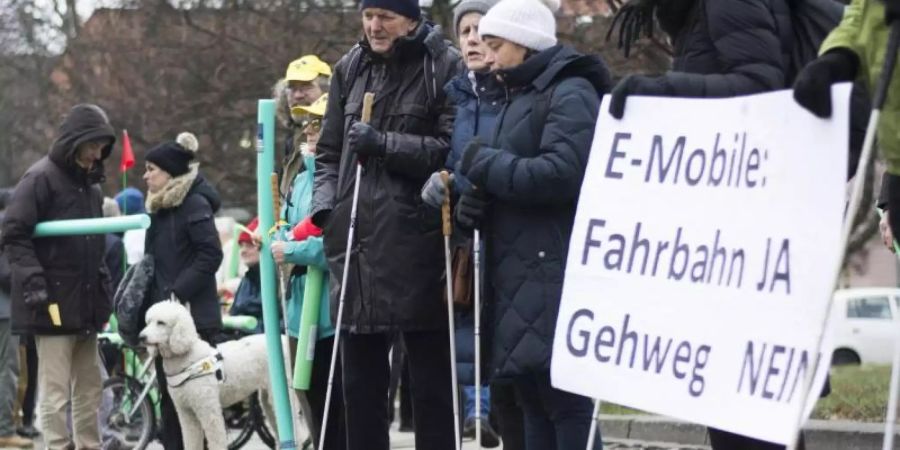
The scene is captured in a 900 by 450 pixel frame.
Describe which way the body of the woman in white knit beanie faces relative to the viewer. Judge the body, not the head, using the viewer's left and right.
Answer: facing to the left of the viewer

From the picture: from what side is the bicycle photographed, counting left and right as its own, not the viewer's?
left
